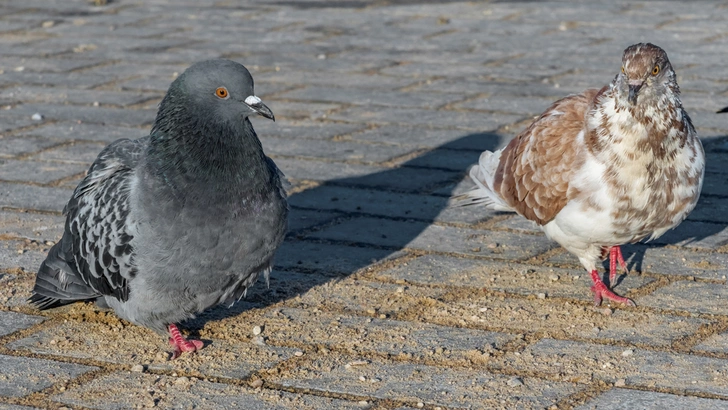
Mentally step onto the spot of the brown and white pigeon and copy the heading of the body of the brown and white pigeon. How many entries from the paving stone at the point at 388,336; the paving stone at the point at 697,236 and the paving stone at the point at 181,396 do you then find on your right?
2

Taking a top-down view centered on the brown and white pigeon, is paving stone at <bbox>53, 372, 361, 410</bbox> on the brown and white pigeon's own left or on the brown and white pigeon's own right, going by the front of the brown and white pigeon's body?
on the brown and white pigeon's own right

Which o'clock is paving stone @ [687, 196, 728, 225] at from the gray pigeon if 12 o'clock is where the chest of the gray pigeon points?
The paving stone is roughly at 10 o'clock from the gray pigeon.

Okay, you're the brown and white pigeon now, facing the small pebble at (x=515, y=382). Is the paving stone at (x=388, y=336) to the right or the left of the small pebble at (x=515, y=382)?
right

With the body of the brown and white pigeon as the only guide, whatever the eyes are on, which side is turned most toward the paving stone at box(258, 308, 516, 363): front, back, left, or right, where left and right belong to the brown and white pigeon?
right

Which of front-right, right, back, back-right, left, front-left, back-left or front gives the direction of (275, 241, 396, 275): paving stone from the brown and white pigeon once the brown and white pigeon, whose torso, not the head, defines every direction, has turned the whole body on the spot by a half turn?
front-left

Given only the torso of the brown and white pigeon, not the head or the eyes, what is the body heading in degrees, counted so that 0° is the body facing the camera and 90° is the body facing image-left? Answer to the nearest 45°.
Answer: approximately 315°

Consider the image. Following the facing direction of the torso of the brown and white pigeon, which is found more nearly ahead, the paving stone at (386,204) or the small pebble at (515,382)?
the small pebble

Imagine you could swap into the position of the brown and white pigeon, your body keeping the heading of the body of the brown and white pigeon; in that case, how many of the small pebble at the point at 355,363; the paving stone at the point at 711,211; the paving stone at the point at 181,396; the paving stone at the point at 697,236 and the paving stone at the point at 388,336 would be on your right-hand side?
3

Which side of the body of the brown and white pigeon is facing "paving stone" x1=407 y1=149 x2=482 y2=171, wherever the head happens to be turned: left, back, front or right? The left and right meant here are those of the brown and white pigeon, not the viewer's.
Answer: back

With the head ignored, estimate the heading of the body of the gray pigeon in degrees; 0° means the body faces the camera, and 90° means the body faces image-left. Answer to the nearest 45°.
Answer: approximately 315°
